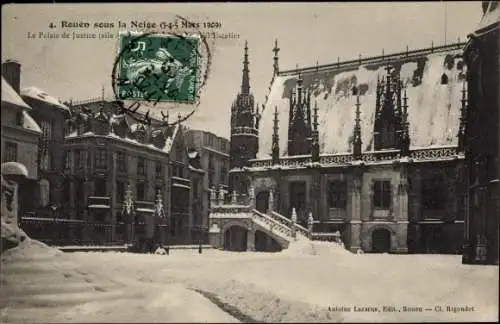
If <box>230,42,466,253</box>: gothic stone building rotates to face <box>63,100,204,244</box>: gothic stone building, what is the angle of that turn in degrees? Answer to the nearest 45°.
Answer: approximately 45° to its right

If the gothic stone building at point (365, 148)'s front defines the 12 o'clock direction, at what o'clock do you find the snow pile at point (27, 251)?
The snow pile is roughly at 1 o'clock from the gothic stone building.

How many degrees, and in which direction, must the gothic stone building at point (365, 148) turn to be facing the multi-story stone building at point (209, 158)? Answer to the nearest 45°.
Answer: approximately 45° to its right

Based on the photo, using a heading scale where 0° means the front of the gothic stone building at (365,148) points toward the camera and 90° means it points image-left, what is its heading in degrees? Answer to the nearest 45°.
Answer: approximately 45°
